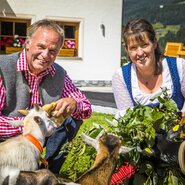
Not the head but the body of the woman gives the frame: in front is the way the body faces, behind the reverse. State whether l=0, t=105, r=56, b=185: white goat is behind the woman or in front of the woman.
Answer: in front

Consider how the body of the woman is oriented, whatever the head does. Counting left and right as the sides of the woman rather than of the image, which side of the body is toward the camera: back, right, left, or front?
front

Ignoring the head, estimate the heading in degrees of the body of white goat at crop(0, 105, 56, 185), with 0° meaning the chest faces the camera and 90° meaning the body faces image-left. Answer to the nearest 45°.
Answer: approximately 270°

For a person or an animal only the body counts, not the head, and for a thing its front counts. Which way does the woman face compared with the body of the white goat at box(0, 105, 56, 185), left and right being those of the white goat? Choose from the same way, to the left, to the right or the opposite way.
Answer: to the right

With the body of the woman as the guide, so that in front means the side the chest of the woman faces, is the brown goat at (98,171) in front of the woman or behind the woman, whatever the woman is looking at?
in front

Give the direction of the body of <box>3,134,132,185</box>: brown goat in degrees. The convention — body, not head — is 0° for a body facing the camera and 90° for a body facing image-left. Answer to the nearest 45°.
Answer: approximately 225°

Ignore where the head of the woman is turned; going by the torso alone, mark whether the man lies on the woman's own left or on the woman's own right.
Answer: on the woman's own right

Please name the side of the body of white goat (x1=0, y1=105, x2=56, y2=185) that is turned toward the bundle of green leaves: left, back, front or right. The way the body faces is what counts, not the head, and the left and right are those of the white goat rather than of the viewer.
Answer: front

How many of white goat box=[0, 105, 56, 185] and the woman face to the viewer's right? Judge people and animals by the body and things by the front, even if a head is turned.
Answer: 1

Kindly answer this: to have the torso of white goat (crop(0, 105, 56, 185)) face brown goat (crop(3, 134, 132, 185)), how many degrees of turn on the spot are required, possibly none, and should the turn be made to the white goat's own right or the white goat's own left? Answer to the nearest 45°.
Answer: approximately 45° to the white goat's own right

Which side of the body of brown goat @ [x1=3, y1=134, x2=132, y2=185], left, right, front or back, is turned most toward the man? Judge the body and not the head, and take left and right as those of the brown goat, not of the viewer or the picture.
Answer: left
